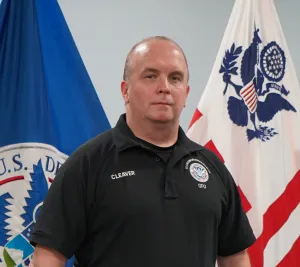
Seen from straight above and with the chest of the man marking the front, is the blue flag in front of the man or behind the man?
behind

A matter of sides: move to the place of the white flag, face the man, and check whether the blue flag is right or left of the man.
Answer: right

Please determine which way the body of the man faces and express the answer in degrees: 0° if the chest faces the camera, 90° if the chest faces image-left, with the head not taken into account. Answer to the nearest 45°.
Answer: approximately 315°

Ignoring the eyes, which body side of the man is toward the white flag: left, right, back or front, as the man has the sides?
left
